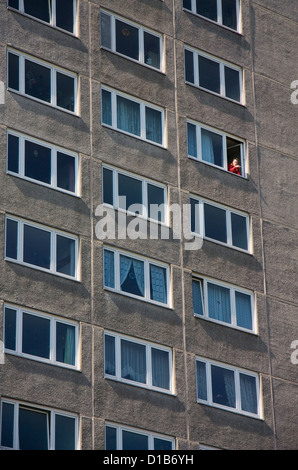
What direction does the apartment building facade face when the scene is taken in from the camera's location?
facing the viewer and to the right of the viewer
